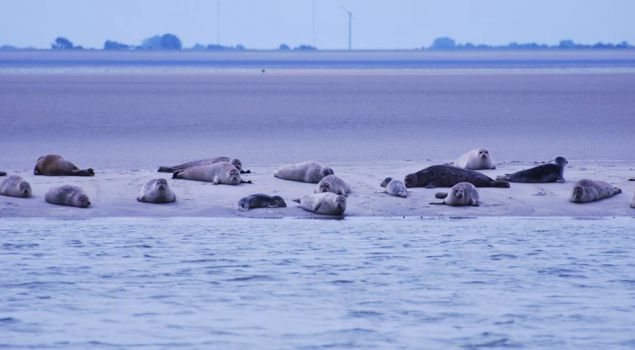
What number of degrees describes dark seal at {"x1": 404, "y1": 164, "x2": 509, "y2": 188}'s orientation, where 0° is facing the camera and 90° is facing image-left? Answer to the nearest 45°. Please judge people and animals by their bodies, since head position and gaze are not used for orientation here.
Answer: approximately 90°

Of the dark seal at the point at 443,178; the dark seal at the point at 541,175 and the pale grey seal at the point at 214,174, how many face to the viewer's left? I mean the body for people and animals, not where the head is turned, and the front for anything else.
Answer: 1

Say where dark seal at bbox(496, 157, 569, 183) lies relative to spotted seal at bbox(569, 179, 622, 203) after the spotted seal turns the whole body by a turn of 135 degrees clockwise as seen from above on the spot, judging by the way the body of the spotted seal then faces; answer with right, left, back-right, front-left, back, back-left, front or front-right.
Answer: front-left

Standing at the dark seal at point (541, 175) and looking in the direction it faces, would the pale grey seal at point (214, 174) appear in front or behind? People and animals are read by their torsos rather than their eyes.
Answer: behind

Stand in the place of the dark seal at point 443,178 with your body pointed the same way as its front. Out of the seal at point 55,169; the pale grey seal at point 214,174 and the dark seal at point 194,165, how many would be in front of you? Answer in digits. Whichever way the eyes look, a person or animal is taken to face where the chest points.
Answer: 3

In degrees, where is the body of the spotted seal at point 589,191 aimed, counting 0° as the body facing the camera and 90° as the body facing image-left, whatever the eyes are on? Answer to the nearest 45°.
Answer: approximately 45°

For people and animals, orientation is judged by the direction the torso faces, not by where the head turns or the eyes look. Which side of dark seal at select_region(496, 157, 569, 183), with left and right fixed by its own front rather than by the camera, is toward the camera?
right

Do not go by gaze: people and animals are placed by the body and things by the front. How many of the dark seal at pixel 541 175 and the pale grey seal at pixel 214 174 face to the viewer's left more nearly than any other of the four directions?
0

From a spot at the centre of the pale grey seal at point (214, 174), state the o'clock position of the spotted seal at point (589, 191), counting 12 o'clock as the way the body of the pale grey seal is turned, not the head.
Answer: The spotted seal is roughly at 11 o'clock from the pale grey seal.

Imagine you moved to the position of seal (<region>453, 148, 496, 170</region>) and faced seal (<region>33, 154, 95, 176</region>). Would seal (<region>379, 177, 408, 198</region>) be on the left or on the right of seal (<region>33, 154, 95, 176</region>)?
left

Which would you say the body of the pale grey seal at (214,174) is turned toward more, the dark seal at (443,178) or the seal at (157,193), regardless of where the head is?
the dark seal

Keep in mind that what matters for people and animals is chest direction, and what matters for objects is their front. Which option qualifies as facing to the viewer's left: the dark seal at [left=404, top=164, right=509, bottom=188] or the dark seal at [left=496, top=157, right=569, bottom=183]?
the dark seal at [left=404, top=164, right=509, bottom=188]

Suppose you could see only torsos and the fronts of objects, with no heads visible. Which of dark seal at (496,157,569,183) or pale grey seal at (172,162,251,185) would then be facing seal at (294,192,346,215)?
the pale grey seal
